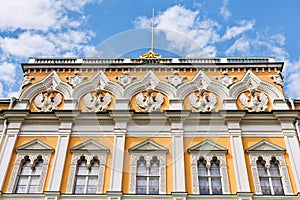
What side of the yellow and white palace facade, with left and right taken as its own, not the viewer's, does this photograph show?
front
